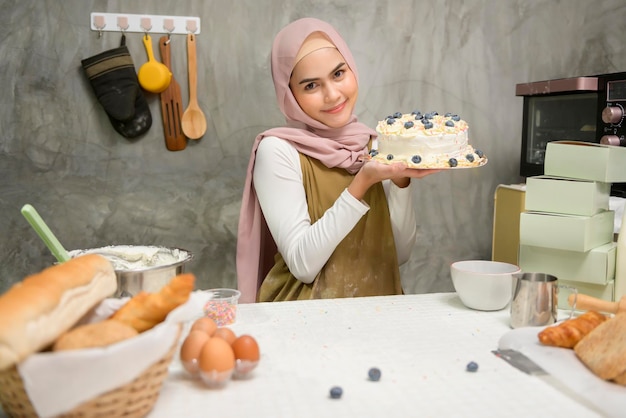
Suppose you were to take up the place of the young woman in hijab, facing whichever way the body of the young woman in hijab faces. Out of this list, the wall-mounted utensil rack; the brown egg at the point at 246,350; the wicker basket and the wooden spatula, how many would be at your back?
2

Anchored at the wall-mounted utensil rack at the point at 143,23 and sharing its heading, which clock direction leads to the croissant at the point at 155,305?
The croissant is roughly at 12 o'clock from the wall-mounted utensil rack.

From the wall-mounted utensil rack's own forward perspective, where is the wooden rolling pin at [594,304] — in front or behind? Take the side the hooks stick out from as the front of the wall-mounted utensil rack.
in front

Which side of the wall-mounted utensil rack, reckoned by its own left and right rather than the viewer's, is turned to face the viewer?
front

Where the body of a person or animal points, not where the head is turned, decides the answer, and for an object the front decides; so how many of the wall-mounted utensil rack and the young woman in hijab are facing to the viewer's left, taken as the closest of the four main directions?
0

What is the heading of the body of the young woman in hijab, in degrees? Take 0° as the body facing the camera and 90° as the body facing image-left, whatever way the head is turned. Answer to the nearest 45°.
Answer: approximately 315°

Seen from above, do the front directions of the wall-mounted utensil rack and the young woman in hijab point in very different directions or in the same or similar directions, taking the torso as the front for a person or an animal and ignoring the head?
same or similar directions

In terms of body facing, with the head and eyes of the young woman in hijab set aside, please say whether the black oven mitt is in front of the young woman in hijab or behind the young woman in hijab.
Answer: behind

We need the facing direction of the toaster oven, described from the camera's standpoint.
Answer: facing the viewer and to the left of the viewer

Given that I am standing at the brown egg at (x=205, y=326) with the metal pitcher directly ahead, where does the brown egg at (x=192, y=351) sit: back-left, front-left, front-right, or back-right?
back-right

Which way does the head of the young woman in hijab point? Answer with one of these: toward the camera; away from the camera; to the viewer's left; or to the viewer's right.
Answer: toward the camera

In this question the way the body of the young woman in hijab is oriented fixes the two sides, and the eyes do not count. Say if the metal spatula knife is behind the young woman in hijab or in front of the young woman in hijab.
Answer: in front
